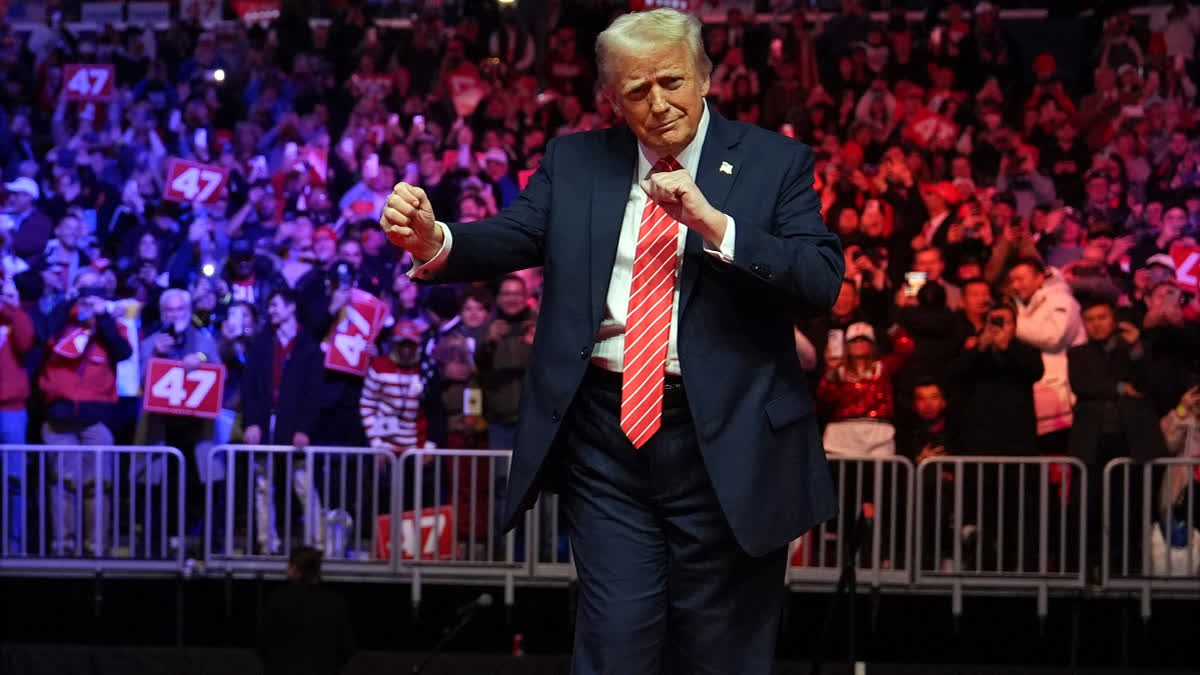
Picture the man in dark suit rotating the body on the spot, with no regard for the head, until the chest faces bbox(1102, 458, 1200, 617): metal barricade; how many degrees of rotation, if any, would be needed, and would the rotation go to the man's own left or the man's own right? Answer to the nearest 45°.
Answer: approximately 135° to the man's own left

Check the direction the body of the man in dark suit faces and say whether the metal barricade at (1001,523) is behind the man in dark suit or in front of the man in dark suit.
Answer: behind

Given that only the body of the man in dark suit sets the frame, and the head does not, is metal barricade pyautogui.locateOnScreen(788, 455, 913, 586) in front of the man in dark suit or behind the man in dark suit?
behind

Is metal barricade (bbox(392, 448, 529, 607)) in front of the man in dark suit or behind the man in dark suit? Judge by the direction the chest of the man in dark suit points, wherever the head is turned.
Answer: behind

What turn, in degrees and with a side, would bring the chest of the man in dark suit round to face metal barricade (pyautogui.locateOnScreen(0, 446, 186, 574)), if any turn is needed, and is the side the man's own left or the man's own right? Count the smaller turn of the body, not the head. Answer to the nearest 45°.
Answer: approximately 135° to the man's own right

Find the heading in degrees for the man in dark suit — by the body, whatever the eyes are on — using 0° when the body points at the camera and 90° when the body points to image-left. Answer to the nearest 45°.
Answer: approximately 0°
